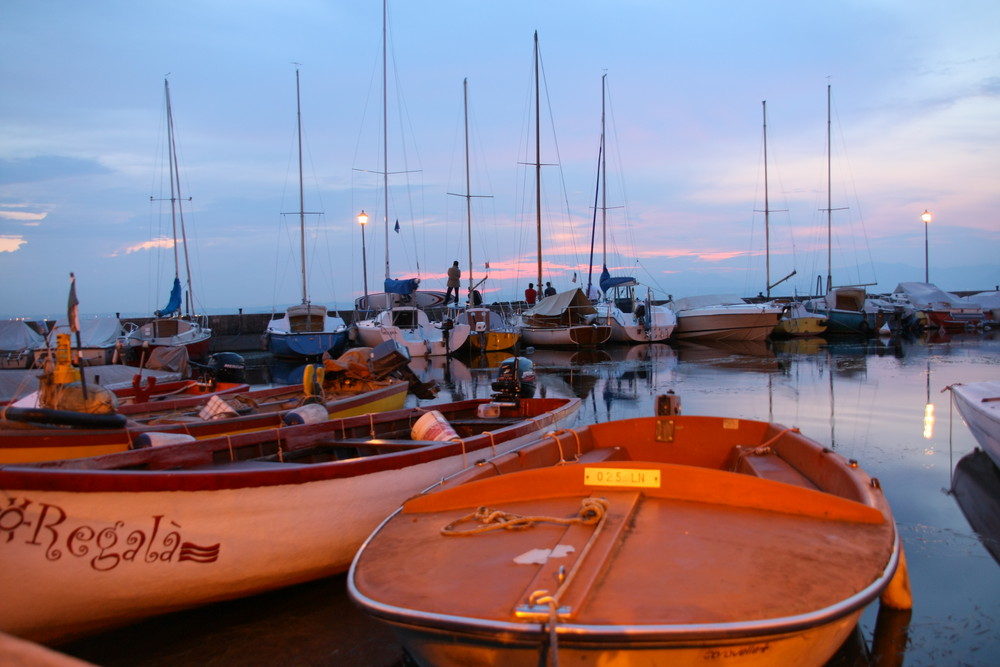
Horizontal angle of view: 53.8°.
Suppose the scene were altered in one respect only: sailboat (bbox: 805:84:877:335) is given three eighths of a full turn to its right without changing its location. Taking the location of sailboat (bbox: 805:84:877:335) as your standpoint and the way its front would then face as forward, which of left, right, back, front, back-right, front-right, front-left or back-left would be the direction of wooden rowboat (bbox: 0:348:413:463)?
right

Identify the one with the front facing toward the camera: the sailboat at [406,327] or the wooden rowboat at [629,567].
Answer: the wooden rowboat

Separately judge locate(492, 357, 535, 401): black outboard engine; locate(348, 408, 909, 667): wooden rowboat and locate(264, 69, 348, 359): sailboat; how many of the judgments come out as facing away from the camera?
1

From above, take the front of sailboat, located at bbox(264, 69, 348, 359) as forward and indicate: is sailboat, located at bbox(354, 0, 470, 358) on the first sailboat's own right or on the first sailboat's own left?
on the first sailboat's own right

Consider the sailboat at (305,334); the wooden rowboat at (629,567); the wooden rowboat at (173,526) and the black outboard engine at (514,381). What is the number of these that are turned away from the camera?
1

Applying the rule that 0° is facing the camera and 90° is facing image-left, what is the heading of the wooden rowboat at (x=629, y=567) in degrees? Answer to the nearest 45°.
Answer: approximately 0°

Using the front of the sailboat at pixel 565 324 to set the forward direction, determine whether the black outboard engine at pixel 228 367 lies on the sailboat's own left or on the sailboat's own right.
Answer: on the sailboat's own left

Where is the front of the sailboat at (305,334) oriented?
away from the camera

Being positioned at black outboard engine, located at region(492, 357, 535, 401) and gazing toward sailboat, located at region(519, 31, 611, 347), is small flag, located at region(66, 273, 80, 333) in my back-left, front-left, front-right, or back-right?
back-left
